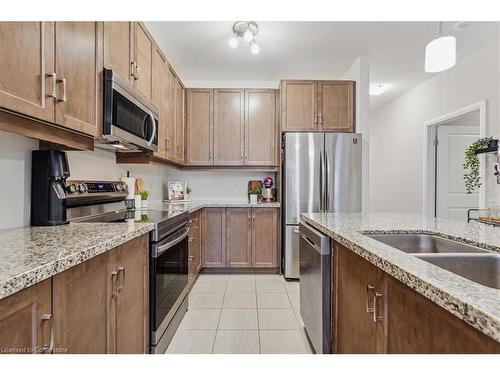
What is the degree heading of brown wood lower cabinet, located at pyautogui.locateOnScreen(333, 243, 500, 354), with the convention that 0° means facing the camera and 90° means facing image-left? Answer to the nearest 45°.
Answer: approximately 45°

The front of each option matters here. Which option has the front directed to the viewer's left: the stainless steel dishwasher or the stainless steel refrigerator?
the stainless steel dishwasher

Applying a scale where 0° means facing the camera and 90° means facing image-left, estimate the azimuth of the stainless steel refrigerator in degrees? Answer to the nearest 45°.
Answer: approximately 0°

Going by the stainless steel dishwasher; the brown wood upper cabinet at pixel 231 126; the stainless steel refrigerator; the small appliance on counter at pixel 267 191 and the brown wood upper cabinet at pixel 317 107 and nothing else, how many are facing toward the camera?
4

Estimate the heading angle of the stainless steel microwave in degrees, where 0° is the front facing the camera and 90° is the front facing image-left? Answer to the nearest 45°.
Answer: approximately 315°

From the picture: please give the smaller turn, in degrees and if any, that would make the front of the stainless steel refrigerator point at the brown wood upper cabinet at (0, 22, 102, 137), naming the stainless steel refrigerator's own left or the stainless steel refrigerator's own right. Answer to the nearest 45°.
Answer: approximately 45° to the stainless steel refrigerator's own right

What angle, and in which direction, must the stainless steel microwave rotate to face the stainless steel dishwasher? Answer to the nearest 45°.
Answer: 0° — it already faces it

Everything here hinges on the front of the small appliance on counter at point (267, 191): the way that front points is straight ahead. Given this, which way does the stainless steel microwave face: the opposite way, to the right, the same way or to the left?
to the left
